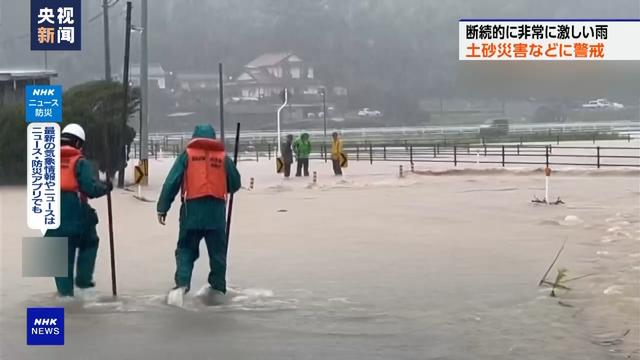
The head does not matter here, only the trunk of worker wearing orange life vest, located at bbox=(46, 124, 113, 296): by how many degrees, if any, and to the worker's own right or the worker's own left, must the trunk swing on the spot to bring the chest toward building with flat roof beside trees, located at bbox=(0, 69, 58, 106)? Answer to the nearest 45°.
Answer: approximately 45° to the worker's own left

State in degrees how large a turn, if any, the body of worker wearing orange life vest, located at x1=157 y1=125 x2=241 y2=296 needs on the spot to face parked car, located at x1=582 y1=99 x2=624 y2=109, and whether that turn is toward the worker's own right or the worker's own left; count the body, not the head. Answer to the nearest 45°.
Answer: approximately 45° to the worker's own right

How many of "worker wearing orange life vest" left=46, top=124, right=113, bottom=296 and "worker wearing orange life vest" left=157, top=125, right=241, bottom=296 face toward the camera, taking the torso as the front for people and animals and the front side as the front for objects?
0

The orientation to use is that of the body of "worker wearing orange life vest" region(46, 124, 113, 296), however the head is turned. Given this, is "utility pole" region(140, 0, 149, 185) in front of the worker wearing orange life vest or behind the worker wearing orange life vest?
in front

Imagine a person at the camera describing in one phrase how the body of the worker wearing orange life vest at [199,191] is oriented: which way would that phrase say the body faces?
away from the camera

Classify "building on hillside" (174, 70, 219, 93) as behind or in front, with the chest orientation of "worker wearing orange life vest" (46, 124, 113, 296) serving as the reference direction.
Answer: in front

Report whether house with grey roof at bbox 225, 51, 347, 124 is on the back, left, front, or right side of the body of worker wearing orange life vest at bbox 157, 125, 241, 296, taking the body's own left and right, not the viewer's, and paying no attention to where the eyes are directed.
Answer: front

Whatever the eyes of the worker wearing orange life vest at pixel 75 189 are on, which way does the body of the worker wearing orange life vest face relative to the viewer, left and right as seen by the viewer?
facing away from the viewer and to the right of the viewer

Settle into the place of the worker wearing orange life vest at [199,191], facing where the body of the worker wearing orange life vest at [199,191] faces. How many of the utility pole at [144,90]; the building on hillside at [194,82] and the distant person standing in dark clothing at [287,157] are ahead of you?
3

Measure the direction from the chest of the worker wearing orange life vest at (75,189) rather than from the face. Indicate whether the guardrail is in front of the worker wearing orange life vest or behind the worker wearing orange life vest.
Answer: in front
